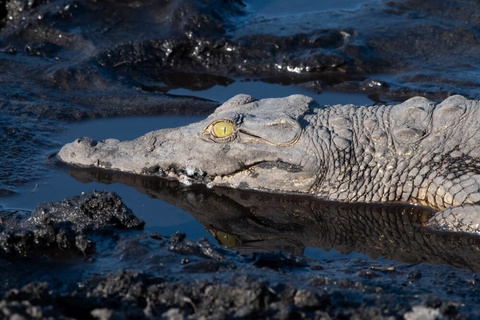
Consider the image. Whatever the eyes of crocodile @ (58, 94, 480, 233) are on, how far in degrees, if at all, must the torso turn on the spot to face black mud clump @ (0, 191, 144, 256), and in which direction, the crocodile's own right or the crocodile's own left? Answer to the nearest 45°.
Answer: approximately 45° to the crocodile's own left

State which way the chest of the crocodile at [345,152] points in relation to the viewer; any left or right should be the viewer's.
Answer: facing to the left of the viewer
